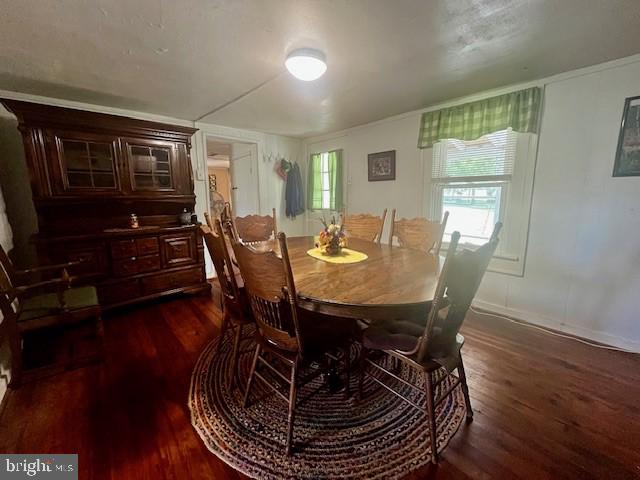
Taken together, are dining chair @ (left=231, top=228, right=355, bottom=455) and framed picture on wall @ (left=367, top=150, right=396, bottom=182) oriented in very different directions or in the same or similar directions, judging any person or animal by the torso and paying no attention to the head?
very different directions

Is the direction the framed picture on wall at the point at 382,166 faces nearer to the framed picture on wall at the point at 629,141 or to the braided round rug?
the braided round rug

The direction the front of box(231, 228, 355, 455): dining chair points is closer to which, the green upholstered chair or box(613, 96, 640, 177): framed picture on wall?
the framed picture on wall

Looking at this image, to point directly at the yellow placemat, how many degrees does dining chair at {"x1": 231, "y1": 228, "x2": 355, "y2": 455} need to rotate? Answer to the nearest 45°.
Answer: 0° — it already faces it

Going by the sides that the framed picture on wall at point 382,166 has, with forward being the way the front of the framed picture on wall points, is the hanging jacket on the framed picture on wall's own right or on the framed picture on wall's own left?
on the framed picture on wall's own right

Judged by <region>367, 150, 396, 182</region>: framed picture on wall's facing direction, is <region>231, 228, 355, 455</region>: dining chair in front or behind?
in front

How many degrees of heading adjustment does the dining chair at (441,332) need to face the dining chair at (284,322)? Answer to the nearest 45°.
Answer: approximately 45° to its left

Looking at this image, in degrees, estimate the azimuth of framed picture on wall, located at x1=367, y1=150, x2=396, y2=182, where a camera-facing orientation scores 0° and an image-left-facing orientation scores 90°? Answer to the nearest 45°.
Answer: approximately 45°

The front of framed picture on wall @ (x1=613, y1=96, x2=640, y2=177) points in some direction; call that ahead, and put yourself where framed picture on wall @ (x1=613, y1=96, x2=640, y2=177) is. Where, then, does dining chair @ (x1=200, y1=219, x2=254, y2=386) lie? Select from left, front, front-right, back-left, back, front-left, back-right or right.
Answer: front-right

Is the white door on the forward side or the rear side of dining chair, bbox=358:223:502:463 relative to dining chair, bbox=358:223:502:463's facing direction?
on the forward side

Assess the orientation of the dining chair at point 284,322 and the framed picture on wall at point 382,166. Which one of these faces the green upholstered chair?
the framed picture on wall

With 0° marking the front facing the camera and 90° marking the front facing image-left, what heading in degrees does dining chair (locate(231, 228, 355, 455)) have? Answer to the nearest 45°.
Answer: approximately 225°
